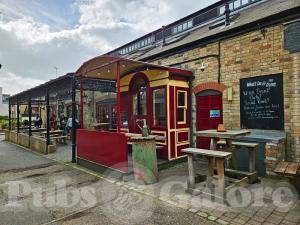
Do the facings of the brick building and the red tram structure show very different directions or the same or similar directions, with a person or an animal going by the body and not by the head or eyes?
same or similar directions

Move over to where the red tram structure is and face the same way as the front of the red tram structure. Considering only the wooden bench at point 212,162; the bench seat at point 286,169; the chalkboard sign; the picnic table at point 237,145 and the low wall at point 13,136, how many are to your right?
1

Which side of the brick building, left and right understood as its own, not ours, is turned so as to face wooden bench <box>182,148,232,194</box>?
front

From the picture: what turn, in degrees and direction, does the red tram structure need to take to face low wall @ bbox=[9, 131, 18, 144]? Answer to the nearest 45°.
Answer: approximately 90° to its right

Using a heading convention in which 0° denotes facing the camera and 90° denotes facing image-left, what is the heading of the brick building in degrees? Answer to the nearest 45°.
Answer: approximately 45°

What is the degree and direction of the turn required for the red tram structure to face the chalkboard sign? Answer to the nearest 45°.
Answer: approximately 90° to its left

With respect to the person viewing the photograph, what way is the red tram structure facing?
facing the viewer and to the left of the viewer

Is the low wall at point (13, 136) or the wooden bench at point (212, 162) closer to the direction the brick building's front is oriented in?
the wooden bench

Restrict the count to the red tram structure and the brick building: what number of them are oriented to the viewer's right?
0
